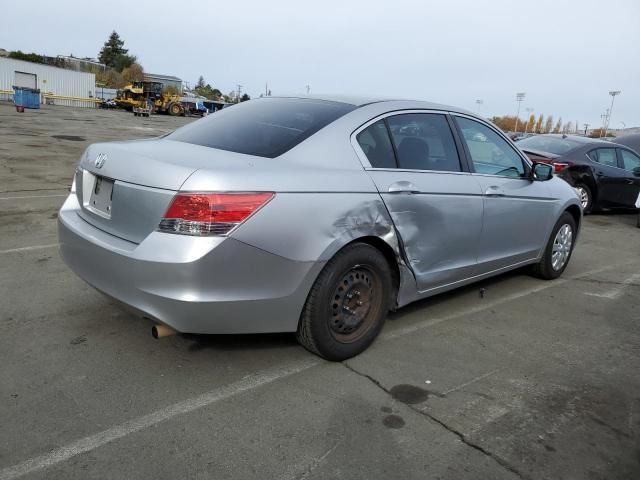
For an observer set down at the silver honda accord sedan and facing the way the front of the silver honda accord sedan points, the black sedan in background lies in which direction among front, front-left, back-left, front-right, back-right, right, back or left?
front

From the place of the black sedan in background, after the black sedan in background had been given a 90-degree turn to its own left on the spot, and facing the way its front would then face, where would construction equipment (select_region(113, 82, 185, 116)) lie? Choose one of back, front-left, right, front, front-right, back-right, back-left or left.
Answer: front

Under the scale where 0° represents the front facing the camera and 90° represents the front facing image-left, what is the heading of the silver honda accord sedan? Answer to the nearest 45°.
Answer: approximately 225°

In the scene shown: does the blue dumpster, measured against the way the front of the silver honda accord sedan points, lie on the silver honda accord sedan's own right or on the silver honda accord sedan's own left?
on the silver honda accord sedan's own left

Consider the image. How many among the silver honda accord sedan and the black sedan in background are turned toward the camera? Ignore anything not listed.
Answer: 0

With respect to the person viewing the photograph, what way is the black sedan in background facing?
facing away from the viewer and to the right of the viewer

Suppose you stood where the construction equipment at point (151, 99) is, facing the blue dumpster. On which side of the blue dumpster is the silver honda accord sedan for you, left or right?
left

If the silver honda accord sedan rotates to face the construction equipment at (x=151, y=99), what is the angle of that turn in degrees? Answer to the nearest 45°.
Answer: approximately 45° to its left
